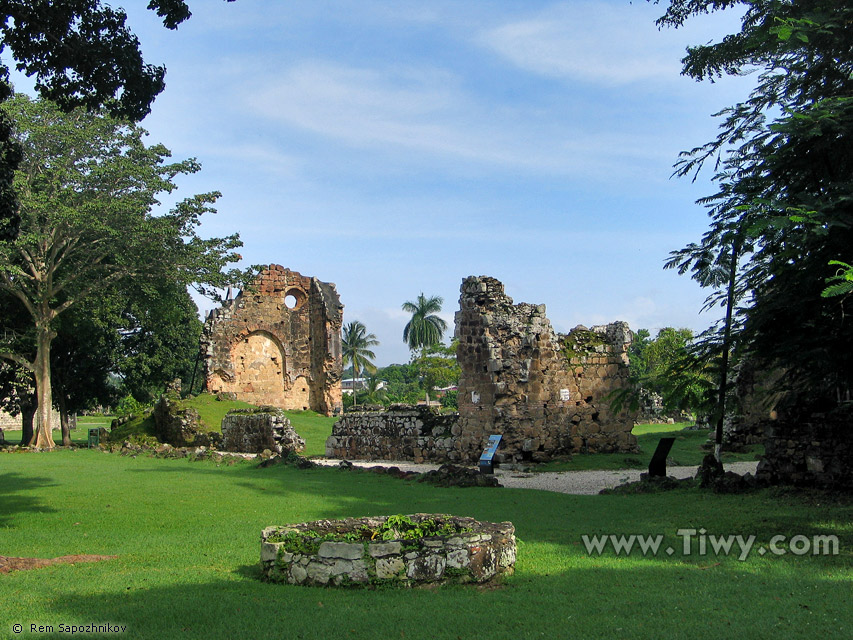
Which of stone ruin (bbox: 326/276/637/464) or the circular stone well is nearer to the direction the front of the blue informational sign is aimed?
the circular stone well

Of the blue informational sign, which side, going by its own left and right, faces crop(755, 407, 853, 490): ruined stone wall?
left

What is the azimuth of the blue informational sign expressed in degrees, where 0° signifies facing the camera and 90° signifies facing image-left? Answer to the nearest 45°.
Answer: approximately 45°

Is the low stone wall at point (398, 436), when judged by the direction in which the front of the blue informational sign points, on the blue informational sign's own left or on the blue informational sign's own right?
on the blue informational sign's own right

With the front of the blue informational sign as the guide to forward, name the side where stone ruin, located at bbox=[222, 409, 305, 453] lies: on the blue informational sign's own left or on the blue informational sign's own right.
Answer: on the blue informational sign's own right

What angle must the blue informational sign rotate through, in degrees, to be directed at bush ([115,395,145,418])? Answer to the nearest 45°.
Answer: approximately 90° to its right

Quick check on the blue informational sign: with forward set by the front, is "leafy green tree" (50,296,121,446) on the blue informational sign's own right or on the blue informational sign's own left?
on the blue informational sign's own right

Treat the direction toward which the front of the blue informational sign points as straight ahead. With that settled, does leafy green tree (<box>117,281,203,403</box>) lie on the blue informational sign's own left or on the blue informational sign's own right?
on the blue informational sign's own right

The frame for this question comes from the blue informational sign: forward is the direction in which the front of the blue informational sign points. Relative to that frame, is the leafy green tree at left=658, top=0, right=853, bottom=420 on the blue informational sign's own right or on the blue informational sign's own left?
on the blue informational sign's own left
